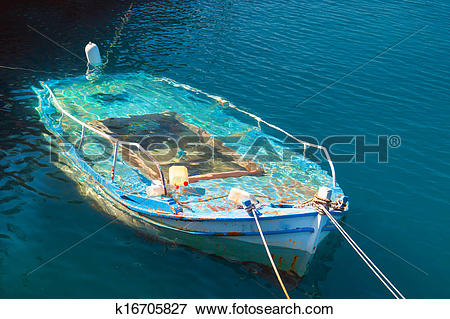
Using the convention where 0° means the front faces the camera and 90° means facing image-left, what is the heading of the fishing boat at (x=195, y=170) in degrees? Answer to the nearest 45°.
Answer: approximately 315°

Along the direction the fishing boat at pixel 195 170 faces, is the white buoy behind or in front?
behind

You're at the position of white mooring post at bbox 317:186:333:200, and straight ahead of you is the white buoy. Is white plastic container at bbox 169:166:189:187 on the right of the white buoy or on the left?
left
